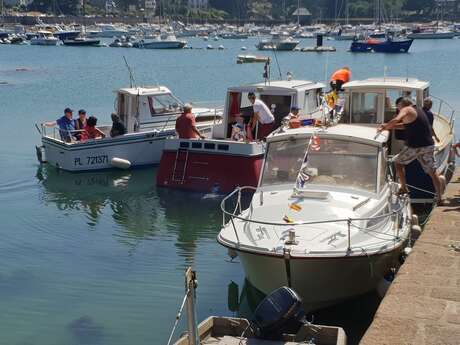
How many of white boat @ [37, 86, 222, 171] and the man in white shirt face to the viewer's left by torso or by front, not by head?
1

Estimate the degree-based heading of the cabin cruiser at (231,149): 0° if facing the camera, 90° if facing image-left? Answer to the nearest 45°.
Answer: approximately 225°

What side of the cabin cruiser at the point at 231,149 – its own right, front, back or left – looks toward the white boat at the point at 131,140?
left
